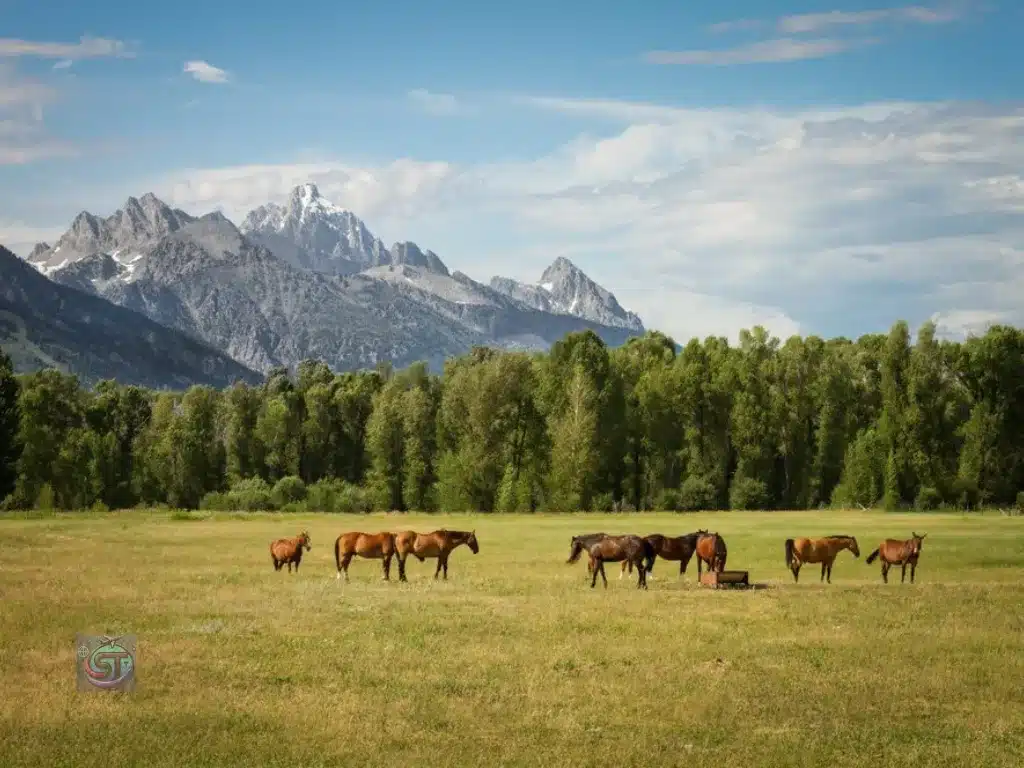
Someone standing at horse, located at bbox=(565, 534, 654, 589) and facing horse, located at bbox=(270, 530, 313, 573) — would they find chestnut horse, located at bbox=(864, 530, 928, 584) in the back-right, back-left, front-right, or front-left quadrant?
back-right

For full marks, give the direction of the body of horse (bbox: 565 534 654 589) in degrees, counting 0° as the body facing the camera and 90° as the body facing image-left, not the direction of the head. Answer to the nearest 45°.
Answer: approximately 90°

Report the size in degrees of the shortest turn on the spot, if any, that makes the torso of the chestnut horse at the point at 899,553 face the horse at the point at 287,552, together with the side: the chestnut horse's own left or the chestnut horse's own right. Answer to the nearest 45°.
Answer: approximately 135° to the chestnut horse's own right

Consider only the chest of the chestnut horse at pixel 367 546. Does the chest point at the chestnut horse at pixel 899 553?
yes

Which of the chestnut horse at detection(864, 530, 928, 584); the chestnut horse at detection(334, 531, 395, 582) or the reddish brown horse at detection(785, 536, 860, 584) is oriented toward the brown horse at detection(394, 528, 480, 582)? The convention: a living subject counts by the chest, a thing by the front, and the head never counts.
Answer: the chestnut horse at detection(334, 531, 395, 582)

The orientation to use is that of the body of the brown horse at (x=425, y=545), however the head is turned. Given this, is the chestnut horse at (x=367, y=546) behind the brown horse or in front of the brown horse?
behind

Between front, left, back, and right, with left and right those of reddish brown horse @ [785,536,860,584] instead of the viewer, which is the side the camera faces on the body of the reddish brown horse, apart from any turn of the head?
right

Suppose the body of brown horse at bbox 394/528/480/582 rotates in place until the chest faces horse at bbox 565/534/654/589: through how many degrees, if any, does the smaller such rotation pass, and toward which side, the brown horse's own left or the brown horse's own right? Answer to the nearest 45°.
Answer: approximately 45° to the brown horse's own right

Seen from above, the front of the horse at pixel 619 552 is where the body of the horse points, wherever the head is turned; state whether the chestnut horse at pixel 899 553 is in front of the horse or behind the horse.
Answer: behind

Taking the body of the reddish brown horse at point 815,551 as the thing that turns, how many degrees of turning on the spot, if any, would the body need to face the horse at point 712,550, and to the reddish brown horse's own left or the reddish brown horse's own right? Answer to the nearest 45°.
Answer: approximately 135° to the reddish brown horse's own right

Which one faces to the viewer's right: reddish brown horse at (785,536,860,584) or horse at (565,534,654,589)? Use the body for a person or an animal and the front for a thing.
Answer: the reddish brown horse

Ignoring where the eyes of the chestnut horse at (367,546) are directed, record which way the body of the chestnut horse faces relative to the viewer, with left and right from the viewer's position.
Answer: facing to the right of the viewer

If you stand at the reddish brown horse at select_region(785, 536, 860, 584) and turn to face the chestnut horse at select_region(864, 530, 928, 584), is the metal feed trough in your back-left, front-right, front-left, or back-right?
back-right

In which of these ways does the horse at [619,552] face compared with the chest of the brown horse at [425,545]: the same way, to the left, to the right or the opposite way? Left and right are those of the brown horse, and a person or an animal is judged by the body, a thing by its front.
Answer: the opposite way

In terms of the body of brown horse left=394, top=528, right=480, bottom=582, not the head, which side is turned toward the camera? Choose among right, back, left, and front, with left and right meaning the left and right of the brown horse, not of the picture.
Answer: right

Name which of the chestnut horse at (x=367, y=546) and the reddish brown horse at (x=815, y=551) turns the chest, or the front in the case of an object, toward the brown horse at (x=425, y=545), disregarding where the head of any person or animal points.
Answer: the chestnut horse
